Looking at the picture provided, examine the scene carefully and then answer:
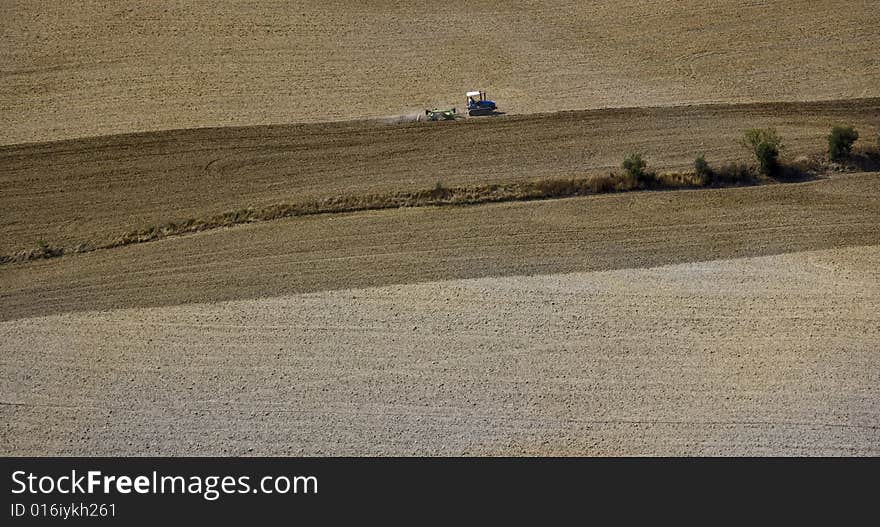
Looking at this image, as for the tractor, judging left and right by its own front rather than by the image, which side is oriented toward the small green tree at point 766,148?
front

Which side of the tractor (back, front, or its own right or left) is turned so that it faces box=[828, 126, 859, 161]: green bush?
front

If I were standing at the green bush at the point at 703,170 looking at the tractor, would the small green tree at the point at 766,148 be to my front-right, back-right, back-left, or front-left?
back-right

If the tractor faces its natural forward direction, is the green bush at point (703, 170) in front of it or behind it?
in front

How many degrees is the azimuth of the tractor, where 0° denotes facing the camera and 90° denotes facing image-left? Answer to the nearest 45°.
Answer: approximately 270°
